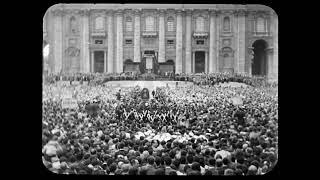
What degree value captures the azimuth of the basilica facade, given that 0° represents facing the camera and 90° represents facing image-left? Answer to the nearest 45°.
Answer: approximately 0°
